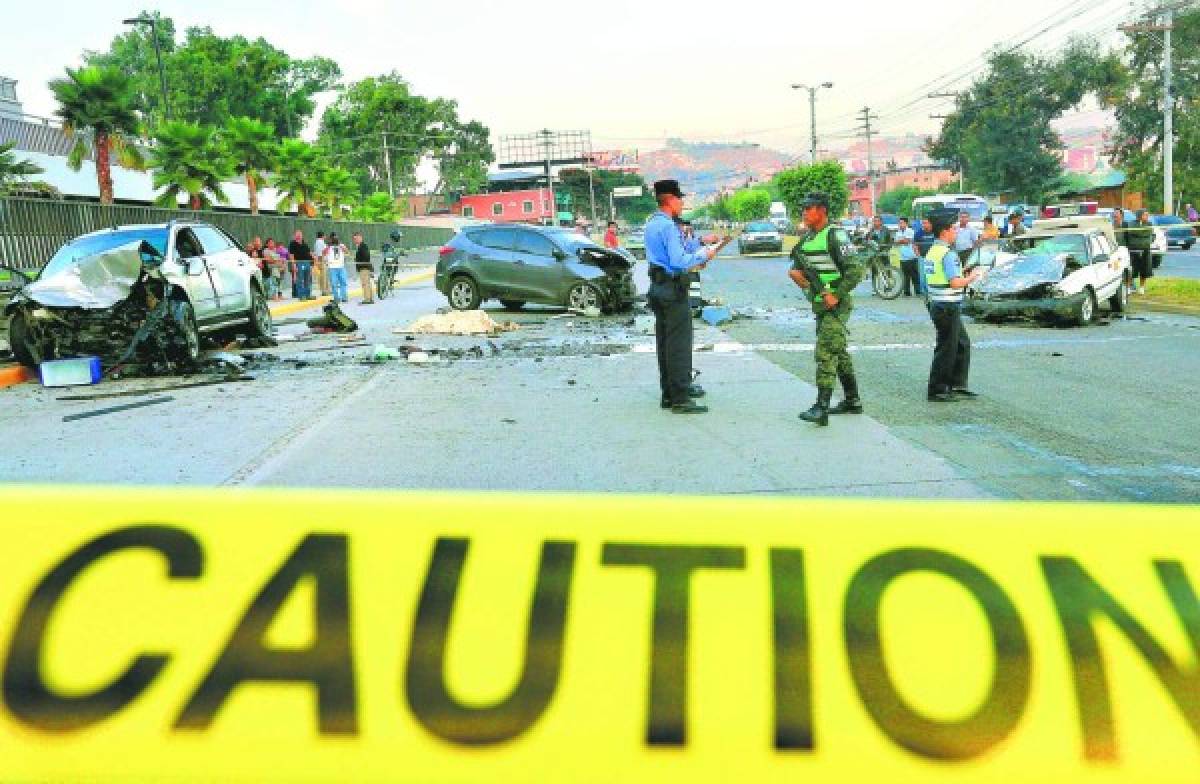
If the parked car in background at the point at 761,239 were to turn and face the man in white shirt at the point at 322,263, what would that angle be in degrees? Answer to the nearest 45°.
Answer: approximately 45° to its right

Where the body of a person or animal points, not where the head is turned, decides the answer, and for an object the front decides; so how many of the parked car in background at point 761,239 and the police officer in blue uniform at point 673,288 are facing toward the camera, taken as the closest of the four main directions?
1

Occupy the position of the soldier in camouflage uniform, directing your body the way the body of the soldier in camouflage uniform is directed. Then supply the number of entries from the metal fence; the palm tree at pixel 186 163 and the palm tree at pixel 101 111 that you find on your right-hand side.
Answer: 3

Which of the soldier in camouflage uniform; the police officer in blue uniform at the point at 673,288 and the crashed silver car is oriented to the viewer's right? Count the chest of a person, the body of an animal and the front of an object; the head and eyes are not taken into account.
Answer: the police officer in blue uniform

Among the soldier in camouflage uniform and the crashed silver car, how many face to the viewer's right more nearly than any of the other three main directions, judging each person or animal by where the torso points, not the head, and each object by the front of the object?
0

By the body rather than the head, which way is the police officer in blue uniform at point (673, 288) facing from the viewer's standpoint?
to the viewer's right

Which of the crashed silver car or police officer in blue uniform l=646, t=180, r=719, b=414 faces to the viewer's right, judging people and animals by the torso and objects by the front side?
the police officer in blue uniform

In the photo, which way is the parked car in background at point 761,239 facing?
toward the camera

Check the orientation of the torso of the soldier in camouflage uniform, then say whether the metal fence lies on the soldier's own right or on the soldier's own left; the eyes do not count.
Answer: on the soldier's own right

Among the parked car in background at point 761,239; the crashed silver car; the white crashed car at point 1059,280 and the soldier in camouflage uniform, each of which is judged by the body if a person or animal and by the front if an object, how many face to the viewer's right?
0

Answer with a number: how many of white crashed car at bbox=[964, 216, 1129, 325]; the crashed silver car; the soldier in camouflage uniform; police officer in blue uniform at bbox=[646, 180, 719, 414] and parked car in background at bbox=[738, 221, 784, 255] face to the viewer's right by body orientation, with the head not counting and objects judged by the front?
1

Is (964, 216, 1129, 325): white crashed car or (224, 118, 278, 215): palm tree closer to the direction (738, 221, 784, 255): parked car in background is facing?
the white crashed car

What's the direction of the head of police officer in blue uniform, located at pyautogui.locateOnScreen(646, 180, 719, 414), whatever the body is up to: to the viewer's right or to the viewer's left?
to the viewer's right
